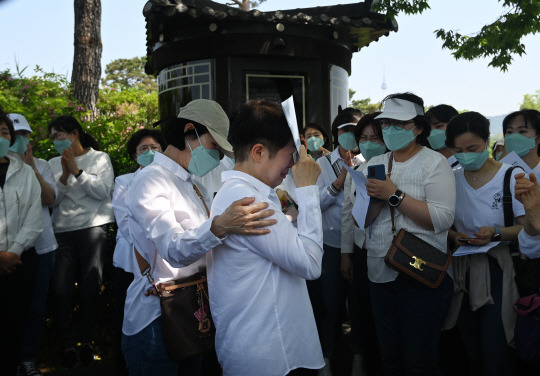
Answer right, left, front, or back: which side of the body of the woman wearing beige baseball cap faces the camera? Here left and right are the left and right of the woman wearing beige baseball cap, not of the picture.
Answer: right

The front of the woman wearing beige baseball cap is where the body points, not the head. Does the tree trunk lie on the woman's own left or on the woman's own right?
on the woman's own left
